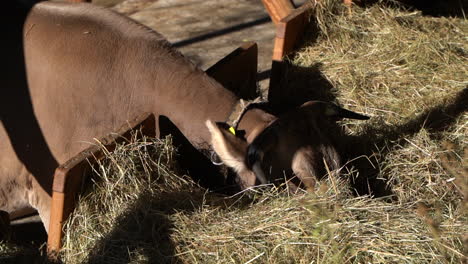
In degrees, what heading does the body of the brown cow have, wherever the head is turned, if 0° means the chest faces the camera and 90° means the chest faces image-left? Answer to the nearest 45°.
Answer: approximately 270°

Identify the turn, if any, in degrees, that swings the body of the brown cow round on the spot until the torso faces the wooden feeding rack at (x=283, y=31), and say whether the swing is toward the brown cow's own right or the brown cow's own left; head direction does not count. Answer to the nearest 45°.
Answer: approximately 45° to the brown cow's own left
